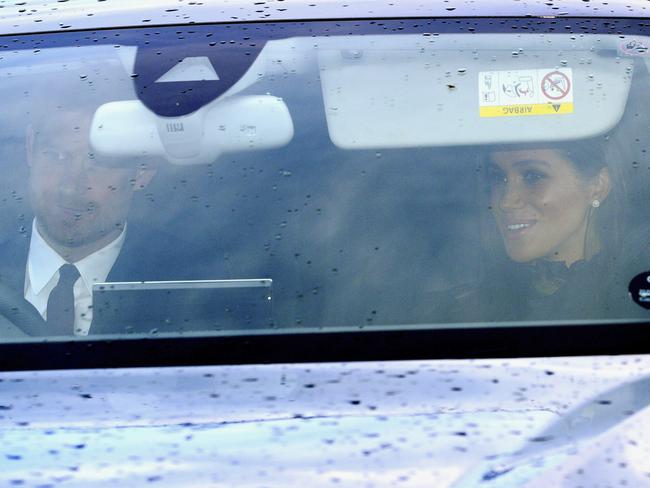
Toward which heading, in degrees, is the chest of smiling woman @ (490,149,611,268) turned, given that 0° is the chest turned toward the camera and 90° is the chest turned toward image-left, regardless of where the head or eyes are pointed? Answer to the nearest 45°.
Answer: approximately 45°

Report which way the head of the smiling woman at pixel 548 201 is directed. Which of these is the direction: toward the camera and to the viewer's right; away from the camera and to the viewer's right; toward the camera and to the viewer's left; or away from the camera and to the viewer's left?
toward the camera and to the viewer's left

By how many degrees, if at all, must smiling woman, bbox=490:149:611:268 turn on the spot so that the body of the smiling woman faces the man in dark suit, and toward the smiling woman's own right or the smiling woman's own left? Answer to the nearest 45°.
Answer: approximately 45° to the smiling woman's own right

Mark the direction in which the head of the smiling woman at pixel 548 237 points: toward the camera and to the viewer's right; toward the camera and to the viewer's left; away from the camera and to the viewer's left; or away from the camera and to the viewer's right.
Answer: toward the camera and to the viewer's left
